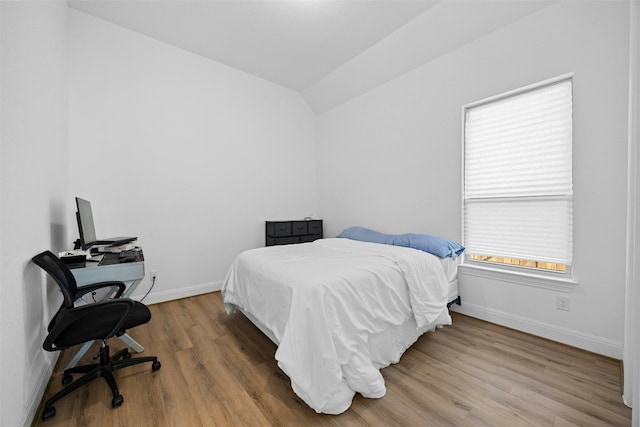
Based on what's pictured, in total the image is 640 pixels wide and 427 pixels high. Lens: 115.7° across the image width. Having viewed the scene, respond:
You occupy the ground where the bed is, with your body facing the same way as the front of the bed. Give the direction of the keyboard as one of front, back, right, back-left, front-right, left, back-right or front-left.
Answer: front-right

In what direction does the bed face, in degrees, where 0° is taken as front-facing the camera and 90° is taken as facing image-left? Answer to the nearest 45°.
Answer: approximately 45°

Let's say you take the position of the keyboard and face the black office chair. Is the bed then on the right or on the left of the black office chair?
left

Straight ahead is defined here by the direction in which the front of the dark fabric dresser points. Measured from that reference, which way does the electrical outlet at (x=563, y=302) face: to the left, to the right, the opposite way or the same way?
to the right

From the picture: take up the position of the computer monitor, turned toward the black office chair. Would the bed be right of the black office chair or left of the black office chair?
left

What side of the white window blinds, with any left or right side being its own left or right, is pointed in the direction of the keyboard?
front

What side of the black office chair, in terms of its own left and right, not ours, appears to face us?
right

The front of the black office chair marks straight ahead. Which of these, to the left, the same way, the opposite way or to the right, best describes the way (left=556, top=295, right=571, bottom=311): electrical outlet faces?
the opposite way

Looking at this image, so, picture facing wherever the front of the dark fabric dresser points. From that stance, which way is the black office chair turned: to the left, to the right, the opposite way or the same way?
to the left
